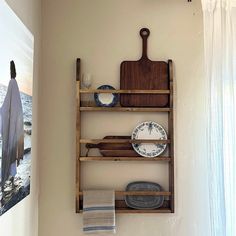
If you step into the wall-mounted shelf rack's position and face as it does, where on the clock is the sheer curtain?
The sheer curtain is roughly at 9 o'clock from the wall-mounted shelf rack.

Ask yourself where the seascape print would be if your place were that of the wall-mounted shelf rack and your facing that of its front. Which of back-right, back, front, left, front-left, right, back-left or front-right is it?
front-right

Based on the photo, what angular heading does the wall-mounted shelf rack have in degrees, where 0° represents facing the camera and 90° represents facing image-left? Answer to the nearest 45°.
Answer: approximately 0°
